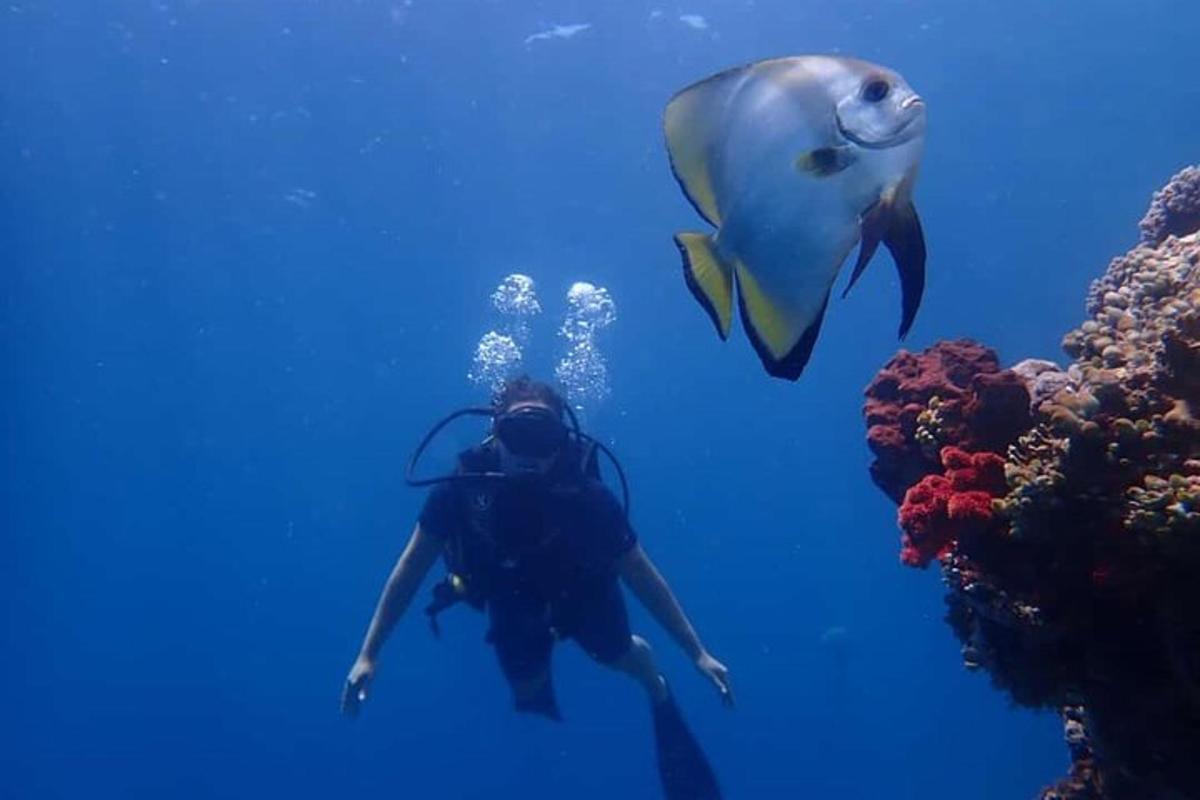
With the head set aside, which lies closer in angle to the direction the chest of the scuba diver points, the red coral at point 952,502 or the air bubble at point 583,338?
the red coral

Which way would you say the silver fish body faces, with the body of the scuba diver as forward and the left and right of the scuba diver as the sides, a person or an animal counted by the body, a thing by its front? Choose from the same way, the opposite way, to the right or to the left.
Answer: to the left

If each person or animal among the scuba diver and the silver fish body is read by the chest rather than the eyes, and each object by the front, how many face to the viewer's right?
1

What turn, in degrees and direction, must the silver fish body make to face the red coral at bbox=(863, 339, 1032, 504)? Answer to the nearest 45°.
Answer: approximately 90° to its left

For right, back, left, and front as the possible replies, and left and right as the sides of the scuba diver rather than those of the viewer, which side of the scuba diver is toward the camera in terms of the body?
front

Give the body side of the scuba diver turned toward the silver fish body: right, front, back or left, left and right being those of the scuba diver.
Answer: front

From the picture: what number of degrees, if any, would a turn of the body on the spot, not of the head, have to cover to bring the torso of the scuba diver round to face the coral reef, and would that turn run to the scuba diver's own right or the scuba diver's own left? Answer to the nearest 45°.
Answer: approximately 45° to the scuba diver's own left

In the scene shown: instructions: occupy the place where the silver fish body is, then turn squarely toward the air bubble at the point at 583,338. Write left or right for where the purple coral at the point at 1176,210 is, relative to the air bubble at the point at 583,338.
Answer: right

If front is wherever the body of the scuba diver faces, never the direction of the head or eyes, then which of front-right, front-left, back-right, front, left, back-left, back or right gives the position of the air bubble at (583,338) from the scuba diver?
left

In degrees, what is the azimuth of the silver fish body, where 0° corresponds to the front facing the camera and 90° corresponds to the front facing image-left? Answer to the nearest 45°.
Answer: approximately 270°
